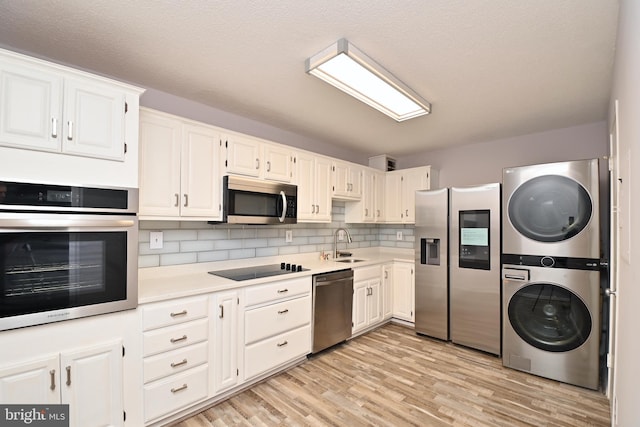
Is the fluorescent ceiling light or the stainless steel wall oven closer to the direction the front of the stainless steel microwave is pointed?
the fluorescent ceiling light

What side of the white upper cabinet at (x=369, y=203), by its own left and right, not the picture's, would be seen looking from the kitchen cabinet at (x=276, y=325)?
right

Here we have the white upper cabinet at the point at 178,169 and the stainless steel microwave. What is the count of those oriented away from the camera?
0

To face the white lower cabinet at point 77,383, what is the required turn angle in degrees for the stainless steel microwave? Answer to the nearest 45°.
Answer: approximately 90° to its right

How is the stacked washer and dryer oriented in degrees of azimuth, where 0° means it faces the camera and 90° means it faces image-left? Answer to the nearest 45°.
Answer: approximately 0°

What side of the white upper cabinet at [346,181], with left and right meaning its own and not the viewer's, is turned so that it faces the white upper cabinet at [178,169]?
right

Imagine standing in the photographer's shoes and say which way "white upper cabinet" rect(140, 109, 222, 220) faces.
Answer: facing the viewer and to the right of the viewer

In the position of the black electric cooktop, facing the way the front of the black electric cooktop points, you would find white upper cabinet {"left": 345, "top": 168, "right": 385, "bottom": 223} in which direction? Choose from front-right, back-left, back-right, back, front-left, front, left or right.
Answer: left

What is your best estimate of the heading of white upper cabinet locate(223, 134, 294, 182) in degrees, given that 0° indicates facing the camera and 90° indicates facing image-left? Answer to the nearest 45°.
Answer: approximately 315°

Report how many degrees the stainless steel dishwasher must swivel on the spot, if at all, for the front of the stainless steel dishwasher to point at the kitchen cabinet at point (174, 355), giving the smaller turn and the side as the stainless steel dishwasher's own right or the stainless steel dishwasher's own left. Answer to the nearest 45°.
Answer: approximately 90° to the stainless steel dishwasher's own right

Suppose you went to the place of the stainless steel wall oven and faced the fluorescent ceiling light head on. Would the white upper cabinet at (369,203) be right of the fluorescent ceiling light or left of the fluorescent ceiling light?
left

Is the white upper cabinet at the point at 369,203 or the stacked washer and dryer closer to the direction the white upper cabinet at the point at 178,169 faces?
the stacked washer and dryer

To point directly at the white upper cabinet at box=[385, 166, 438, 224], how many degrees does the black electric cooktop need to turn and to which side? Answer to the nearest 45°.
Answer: approximately 90° to its left

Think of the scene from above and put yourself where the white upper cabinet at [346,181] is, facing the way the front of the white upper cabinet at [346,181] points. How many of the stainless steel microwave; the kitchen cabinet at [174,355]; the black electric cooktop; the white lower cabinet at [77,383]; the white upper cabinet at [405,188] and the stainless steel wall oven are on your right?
5
